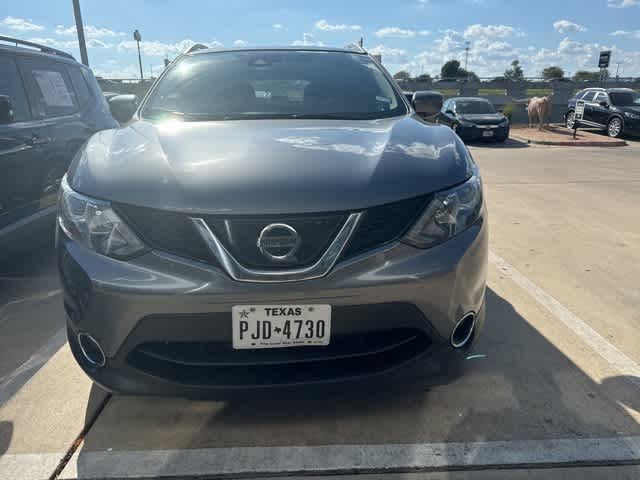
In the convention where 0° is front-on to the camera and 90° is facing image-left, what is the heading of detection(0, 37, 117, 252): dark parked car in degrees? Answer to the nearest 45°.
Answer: approximately 45°

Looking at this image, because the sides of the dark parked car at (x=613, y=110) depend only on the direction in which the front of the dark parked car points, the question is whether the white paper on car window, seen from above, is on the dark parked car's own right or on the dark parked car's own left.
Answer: on the dark parked car's own right

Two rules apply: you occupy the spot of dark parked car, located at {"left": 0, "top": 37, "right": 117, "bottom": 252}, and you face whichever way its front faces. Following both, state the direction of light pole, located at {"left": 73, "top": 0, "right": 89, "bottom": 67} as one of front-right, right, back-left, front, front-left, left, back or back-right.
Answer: back-right

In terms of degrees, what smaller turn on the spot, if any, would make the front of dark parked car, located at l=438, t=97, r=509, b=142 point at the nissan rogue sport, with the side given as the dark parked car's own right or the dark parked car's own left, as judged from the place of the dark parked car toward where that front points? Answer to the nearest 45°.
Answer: approximately 45° to the dark parked car's own right

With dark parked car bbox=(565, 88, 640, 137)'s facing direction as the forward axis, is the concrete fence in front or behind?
behind

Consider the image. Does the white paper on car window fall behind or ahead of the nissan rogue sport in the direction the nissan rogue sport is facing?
behind

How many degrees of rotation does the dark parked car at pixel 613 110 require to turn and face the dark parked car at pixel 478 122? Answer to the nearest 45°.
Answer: approximately 90° to its right

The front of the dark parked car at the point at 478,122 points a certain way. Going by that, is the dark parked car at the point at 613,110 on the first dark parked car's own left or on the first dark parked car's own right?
on the first dark parked car's own left
